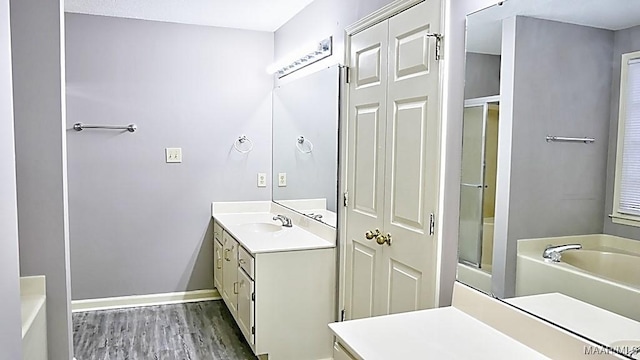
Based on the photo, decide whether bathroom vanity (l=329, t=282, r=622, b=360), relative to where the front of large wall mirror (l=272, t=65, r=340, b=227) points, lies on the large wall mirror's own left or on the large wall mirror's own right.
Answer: on the large wall mirror's own left

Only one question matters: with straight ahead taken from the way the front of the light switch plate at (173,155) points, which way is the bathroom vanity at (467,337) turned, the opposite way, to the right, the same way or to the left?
to the right

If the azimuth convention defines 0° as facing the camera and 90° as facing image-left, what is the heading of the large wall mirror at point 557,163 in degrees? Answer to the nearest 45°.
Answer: approximately 45°

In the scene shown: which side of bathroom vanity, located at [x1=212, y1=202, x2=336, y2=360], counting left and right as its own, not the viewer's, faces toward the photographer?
left

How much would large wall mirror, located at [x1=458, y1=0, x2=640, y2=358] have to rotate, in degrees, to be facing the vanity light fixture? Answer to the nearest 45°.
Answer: approximately 90° to its right

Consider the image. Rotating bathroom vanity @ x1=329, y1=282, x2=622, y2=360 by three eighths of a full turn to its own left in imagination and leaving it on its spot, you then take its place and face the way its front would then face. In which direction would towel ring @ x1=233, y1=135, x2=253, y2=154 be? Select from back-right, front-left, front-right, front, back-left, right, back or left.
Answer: back-left

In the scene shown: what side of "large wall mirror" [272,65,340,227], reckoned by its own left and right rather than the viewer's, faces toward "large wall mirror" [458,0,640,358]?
left

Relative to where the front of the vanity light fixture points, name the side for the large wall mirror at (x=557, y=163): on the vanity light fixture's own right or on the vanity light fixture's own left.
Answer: on the vanity light fixture's own left

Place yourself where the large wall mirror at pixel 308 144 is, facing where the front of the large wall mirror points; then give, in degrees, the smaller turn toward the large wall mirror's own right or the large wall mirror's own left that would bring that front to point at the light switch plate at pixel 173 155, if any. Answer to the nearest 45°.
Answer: approximately 90° to the large wall mirror's own right

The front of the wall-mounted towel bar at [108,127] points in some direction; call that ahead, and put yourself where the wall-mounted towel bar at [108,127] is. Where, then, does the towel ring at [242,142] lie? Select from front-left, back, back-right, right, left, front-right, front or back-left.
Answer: left

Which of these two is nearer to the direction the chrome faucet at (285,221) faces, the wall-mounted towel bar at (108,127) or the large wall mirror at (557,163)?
the wall-mounted towel bar

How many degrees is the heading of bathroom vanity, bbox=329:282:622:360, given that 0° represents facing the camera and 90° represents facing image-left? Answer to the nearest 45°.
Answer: approximately 45°

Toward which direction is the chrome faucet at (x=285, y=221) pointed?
to the viewer's left
